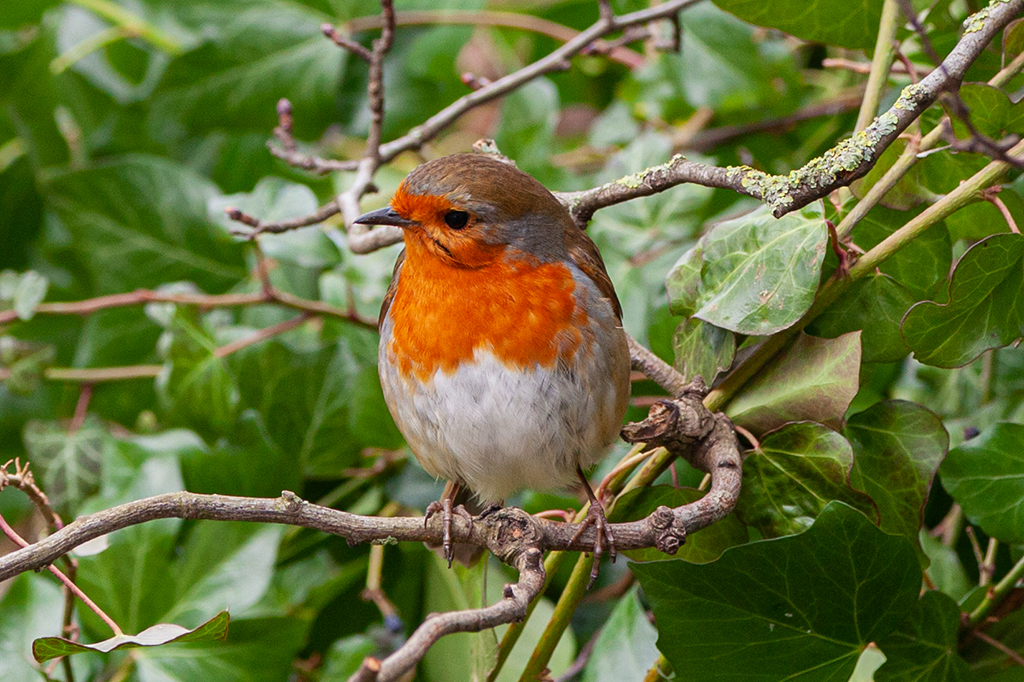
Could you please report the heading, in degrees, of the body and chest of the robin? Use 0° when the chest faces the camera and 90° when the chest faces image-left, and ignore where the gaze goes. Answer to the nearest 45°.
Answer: approximately 45°

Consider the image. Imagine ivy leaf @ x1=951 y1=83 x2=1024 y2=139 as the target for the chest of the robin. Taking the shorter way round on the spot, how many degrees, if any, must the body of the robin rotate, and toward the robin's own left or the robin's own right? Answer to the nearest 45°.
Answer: approximately 135° to the robin's own left

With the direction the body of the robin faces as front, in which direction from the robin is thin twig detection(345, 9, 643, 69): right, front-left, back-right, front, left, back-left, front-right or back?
back-right

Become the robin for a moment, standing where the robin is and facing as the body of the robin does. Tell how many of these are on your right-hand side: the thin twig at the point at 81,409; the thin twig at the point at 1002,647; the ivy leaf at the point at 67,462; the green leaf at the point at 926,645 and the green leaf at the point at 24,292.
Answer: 3

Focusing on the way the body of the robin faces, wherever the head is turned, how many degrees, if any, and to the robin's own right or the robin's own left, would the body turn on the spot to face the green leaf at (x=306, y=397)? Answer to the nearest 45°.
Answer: approximately 90° to the robin's own right

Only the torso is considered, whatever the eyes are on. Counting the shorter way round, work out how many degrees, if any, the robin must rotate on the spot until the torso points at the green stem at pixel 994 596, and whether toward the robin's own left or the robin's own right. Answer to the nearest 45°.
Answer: approximately 135° to the robin's own left

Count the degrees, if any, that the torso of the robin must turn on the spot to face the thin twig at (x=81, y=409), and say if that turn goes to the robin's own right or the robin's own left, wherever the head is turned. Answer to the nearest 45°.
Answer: approximately 90° to the robin's own right

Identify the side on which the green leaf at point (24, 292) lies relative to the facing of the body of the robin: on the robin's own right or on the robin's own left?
on the robin's own right

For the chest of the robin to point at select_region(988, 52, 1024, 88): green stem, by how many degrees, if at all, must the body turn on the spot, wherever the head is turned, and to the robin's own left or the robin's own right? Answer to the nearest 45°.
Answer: approximately 135° to the robin's own left

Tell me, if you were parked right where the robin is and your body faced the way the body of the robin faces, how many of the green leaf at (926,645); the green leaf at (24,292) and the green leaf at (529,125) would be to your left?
1

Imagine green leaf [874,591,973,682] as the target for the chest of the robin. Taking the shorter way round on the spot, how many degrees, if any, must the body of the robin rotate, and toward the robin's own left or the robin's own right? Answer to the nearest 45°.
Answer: approximately 90° to the robin's own left
